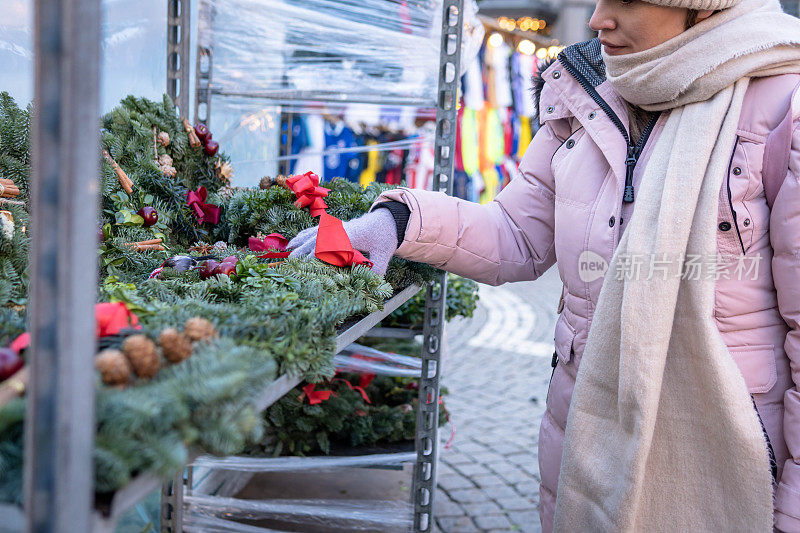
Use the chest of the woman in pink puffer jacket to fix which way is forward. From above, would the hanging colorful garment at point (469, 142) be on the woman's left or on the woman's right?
on the woman's right

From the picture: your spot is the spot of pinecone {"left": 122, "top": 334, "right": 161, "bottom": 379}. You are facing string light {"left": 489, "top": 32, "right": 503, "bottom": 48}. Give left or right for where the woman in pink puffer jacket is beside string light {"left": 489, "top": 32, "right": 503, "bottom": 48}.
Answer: right

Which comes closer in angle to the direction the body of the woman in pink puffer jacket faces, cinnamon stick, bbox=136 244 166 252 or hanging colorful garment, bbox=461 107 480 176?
the cinnamon stick

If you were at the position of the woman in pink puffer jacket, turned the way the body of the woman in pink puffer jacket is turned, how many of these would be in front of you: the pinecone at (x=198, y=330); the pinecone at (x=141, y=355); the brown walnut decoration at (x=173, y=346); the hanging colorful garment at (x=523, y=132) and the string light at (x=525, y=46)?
3

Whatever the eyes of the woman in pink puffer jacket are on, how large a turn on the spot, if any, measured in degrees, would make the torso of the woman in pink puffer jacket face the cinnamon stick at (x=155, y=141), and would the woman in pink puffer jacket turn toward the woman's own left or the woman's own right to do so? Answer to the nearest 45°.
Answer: approximately 45° to the woman's own right

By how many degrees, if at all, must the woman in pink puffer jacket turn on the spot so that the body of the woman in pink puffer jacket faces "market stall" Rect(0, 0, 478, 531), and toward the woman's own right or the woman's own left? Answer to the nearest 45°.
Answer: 0° — they already face it

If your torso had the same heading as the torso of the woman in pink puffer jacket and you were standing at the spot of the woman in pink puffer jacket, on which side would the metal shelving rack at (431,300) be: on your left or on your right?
on your right

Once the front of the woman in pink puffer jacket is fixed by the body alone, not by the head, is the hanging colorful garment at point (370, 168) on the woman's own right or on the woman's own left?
on the woman's own right

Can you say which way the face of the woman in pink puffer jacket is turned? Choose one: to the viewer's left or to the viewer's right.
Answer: to the viewer's left

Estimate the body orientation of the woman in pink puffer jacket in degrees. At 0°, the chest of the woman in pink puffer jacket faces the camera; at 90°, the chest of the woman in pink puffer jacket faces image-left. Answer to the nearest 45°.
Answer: approximately 45°
